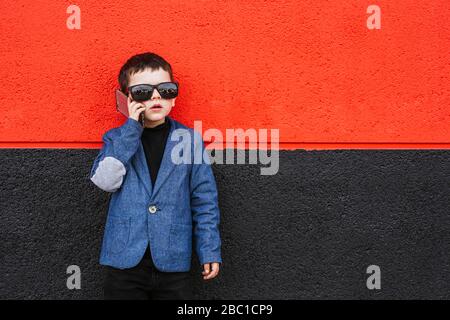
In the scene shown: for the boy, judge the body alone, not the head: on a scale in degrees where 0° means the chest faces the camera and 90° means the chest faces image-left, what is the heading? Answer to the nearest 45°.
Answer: approximately 0°
